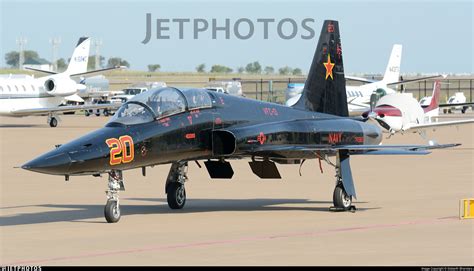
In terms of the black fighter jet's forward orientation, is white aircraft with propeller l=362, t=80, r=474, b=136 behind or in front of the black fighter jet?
behind

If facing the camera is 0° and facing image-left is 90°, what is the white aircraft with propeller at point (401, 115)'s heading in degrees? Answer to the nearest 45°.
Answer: approximately 45°

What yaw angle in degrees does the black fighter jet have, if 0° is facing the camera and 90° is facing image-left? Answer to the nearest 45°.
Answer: approximately 45°

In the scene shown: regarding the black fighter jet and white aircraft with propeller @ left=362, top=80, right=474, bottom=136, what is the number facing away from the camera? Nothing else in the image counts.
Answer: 0

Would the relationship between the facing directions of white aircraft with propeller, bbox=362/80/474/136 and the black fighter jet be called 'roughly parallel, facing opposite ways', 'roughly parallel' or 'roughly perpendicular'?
roughly parallel

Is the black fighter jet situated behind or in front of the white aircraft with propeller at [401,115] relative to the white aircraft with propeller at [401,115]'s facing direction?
in front
